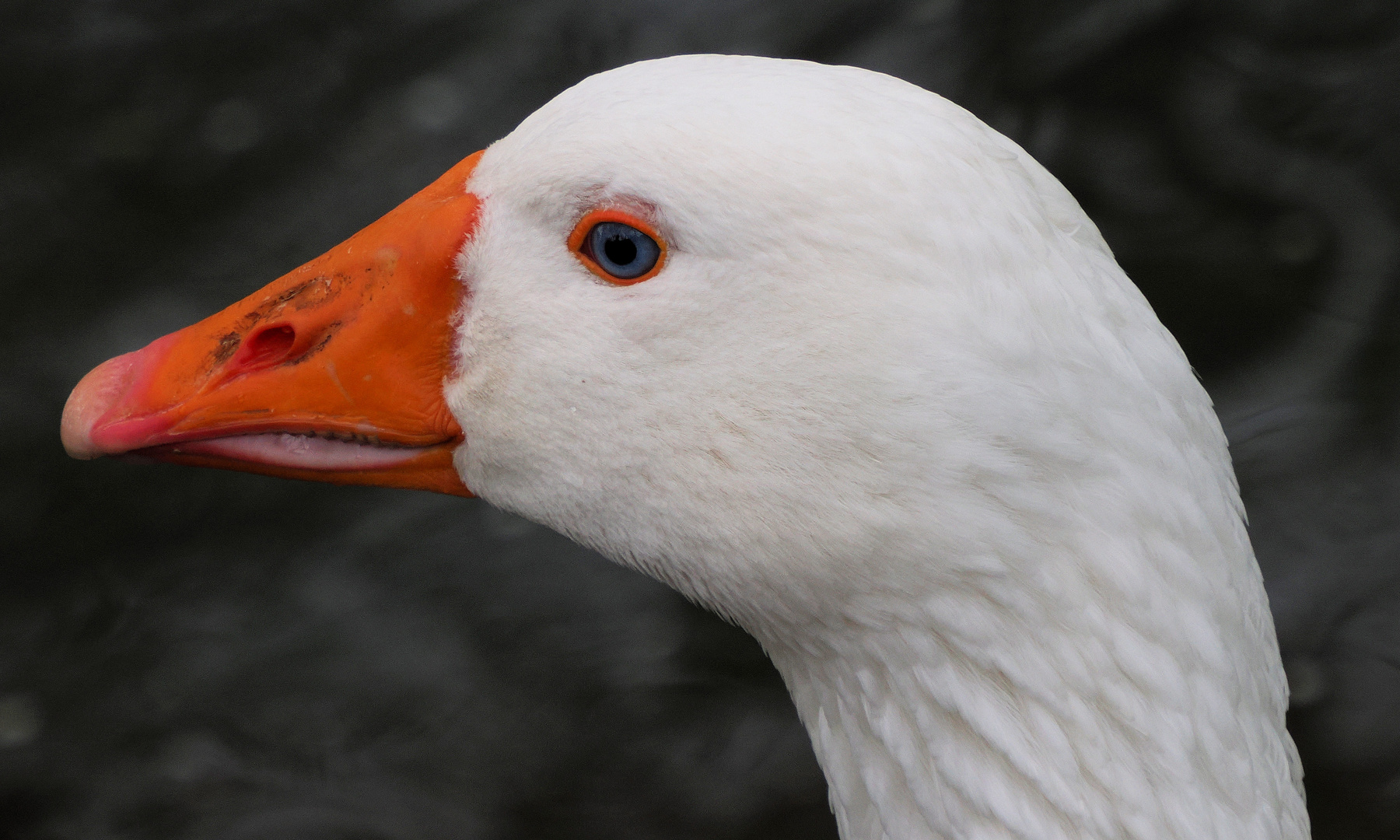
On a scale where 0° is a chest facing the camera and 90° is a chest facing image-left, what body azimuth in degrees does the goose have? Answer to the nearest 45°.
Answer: approximately 90°
